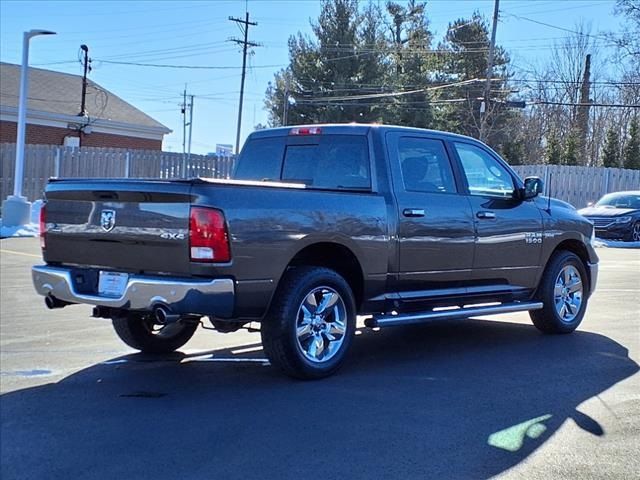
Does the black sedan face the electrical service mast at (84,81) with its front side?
no

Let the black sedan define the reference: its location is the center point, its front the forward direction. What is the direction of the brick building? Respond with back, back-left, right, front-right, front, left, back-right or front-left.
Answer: front-right

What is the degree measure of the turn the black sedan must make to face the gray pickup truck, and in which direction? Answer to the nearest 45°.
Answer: approximately 45° to its left

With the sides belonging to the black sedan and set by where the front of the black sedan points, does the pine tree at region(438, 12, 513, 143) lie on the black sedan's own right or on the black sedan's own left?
on the black sedan's own right

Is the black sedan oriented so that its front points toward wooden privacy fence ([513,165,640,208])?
no

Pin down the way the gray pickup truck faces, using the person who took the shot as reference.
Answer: facing away from the viewer and to the right of the viewer

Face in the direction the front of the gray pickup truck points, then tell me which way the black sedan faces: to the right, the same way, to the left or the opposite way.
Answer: the opposite way

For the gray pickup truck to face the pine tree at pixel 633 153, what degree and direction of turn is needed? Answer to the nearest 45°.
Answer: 0° — it already faces it

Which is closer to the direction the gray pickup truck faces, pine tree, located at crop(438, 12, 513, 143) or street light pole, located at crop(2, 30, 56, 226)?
the pine tree

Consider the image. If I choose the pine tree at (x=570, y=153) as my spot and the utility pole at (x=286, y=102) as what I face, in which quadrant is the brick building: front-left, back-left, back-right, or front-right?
front-left

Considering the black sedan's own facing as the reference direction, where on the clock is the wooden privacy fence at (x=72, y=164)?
The wooden privacy fence is roughly at 1 o'clock from the black sedan.

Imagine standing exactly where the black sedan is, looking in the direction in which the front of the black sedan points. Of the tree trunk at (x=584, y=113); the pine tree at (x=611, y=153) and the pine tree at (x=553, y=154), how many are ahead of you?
0

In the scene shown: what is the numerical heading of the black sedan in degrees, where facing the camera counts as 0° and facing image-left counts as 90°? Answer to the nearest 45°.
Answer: approximately 45°

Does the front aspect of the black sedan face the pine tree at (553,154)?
no

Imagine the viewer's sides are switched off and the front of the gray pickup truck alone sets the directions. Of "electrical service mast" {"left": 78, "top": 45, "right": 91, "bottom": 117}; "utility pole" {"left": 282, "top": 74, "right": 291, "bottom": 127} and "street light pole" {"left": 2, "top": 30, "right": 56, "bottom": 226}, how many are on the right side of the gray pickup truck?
0

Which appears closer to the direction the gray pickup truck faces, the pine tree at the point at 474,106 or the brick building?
the pine tree

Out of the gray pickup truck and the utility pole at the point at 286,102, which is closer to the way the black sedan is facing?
the gray pickup truck
